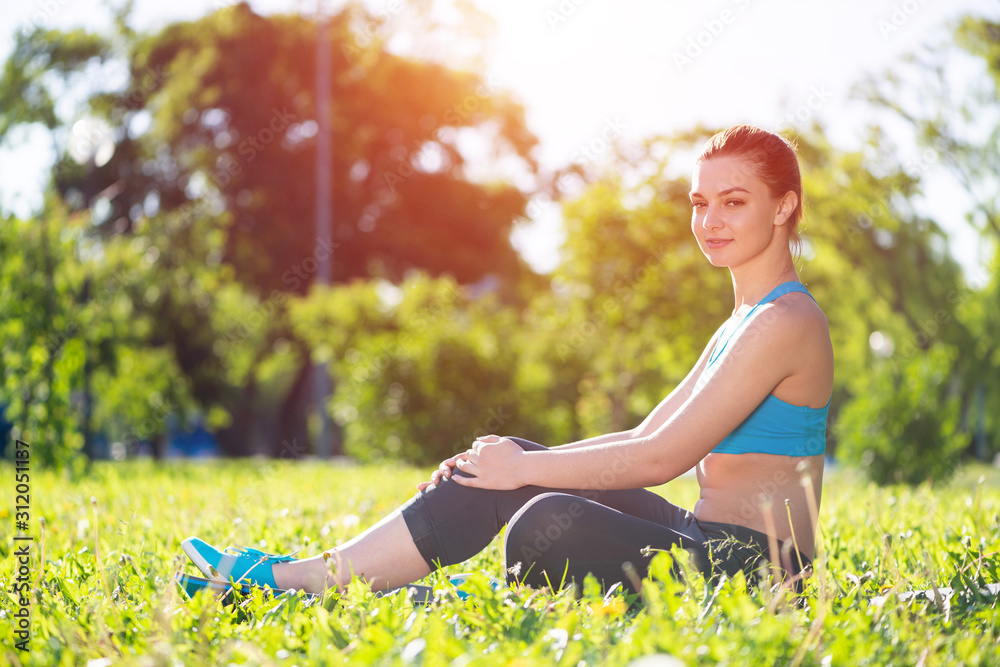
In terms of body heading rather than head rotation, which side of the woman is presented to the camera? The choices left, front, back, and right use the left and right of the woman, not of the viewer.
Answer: left

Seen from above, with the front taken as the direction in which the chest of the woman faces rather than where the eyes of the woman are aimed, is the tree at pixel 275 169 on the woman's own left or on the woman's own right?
on the woman's own right

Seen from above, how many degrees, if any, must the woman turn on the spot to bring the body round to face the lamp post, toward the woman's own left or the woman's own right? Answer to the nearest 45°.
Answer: approximately 90° to the woman's own right
